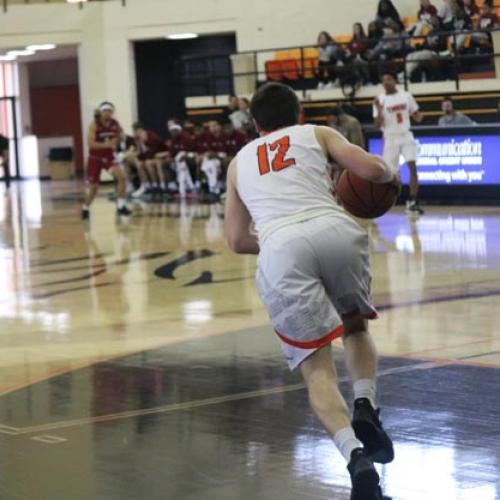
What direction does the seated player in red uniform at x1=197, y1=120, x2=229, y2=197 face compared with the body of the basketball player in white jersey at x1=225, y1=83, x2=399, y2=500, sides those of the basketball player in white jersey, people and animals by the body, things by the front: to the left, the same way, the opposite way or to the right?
the opposite way

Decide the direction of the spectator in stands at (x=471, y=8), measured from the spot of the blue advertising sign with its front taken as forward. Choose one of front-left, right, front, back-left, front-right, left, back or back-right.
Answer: back

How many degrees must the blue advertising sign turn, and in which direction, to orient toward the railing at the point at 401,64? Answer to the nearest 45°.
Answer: approximately 180°

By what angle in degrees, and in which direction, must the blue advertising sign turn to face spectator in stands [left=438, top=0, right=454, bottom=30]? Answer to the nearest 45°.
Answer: approximately 180°

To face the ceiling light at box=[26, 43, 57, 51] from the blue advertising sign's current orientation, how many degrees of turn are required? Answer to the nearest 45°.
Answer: approximately 135° to its right

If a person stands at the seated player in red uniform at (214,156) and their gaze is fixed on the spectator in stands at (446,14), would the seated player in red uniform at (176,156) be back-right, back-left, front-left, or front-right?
back-left

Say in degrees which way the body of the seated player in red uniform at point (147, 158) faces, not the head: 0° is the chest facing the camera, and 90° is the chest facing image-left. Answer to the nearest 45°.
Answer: approximately 45°

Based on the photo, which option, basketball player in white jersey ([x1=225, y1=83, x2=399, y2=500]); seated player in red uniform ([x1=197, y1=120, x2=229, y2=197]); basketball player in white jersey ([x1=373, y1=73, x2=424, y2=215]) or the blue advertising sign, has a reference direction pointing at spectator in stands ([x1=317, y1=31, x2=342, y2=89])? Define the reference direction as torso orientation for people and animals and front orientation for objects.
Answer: basketball player in white jersey ([x1=225, y1=83, x2=399, y2=500])

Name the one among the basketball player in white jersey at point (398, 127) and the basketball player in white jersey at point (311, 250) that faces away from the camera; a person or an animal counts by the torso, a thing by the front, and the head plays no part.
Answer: the basketball player in white jersey at point (311, 250)

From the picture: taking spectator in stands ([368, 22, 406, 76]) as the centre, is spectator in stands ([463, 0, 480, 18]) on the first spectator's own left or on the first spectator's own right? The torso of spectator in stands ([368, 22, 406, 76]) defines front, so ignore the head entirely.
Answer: on the first spectator's own left

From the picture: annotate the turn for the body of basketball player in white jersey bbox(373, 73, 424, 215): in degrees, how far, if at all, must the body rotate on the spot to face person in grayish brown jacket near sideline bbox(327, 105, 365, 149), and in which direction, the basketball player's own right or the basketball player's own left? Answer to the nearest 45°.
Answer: approximately 180°
